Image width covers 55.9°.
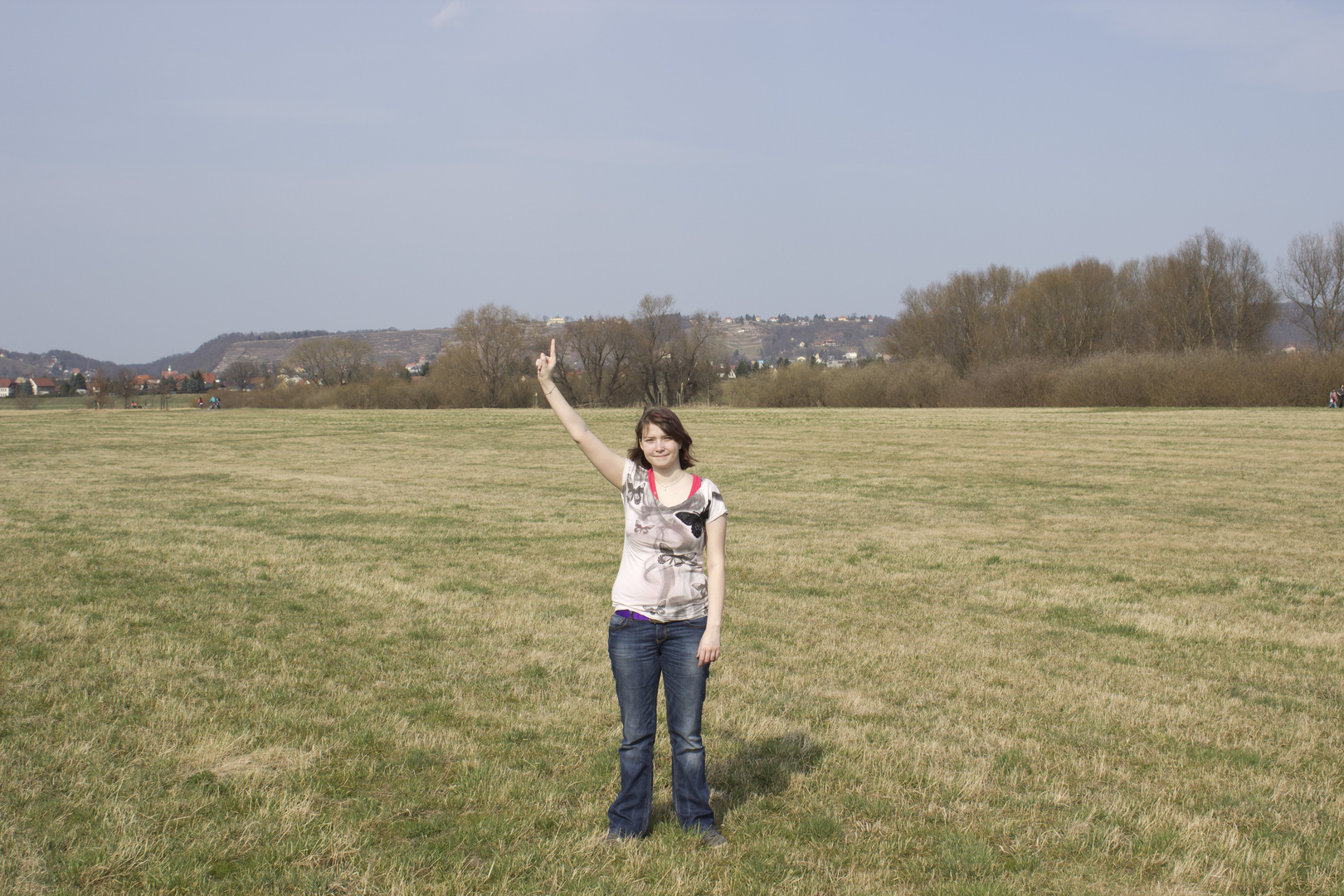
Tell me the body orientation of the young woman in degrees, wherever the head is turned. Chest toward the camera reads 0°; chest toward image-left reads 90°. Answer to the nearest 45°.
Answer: approximately 0°
